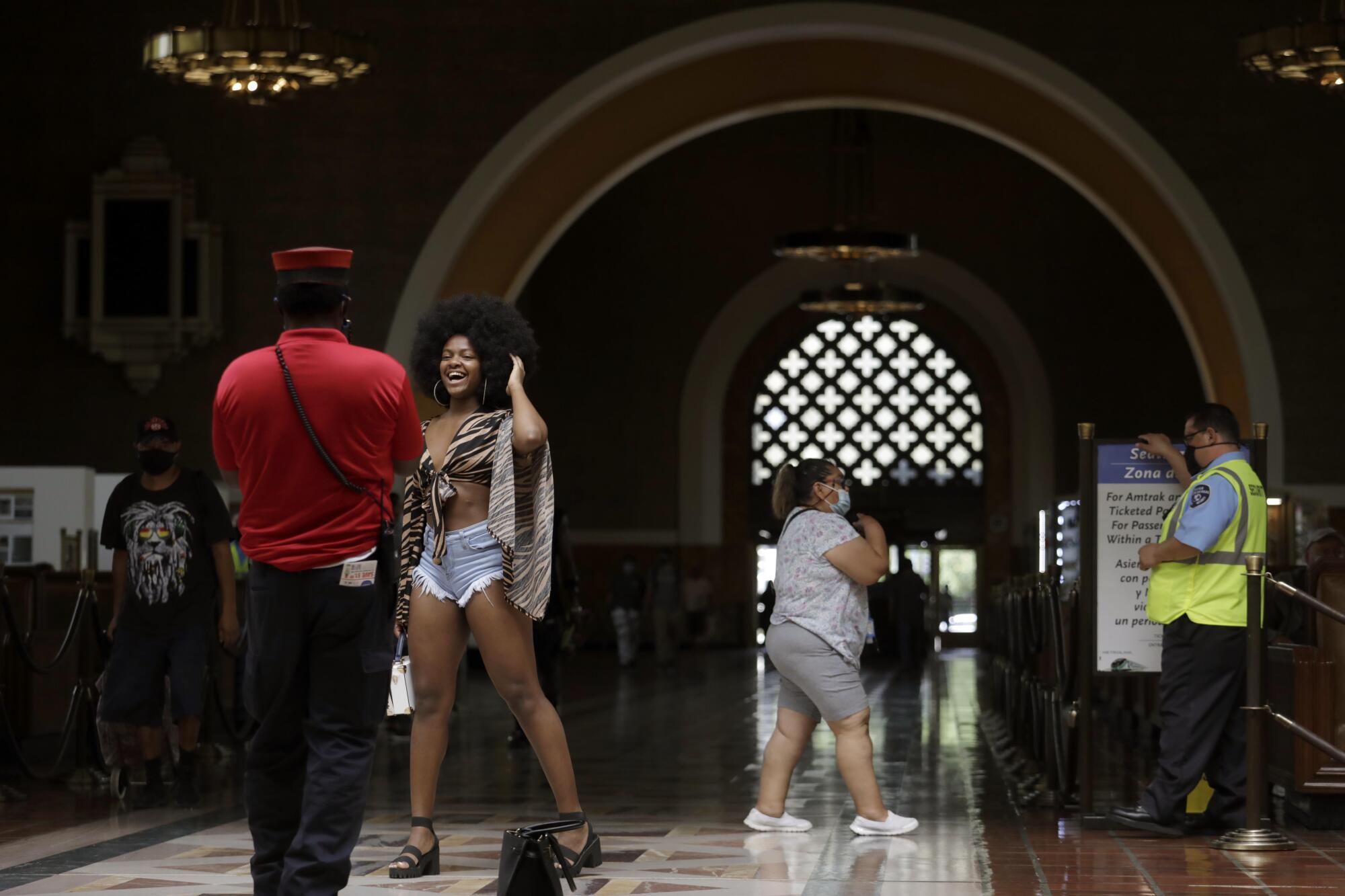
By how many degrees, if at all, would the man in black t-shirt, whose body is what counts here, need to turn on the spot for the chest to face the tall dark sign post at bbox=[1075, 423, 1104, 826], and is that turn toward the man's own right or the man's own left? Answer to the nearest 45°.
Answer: approximately 45° to the man's own left

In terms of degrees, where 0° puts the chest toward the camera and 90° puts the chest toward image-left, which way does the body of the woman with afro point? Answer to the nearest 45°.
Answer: approximately 45°

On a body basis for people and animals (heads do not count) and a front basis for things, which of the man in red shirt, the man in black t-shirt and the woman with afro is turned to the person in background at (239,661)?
the man in red shirt

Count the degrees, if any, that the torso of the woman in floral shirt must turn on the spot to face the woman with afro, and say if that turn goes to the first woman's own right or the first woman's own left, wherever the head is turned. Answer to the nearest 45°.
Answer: approximately 135° to the first woman's own right

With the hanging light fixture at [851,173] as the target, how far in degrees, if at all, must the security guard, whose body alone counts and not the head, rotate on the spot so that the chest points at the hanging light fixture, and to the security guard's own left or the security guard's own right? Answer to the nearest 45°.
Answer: approximately 90° to the security guard's own right

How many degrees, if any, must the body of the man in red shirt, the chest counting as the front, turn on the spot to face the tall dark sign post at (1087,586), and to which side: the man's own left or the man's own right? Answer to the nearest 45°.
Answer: approximately 45° to the man's own right

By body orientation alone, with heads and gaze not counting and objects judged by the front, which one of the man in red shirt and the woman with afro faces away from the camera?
the man in red shirt

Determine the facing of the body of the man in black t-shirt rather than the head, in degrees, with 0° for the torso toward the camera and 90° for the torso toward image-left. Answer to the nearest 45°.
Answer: approximately 0°

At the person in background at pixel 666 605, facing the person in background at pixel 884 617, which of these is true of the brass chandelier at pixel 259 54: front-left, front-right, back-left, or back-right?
back-right

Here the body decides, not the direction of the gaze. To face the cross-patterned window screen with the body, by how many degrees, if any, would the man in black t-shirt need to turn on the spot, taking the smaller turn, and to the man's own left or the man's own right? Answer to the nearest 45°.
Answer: approximately 135° to the man's own left

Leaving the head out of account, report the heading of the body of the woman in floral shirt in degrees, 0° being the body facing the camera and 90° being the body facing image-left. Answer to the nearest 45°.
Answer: approximately 270°

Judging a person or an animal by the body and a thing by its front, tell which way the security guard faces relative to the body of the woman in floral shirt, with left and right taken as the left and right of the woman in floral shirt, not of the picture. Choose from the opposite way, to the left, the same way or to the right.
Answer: the opposite way

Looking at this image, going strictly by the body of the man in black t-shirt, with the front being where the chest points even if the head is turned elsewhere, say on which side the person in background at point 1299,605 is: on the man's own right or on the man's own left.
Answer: on the man's own left

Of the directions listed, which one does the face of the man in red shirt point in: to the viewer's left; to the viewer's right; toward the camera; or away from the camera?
away from the camera

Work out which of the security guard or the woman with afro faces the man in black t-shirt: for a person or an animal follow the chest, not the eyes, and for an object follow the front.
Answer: the security guard
